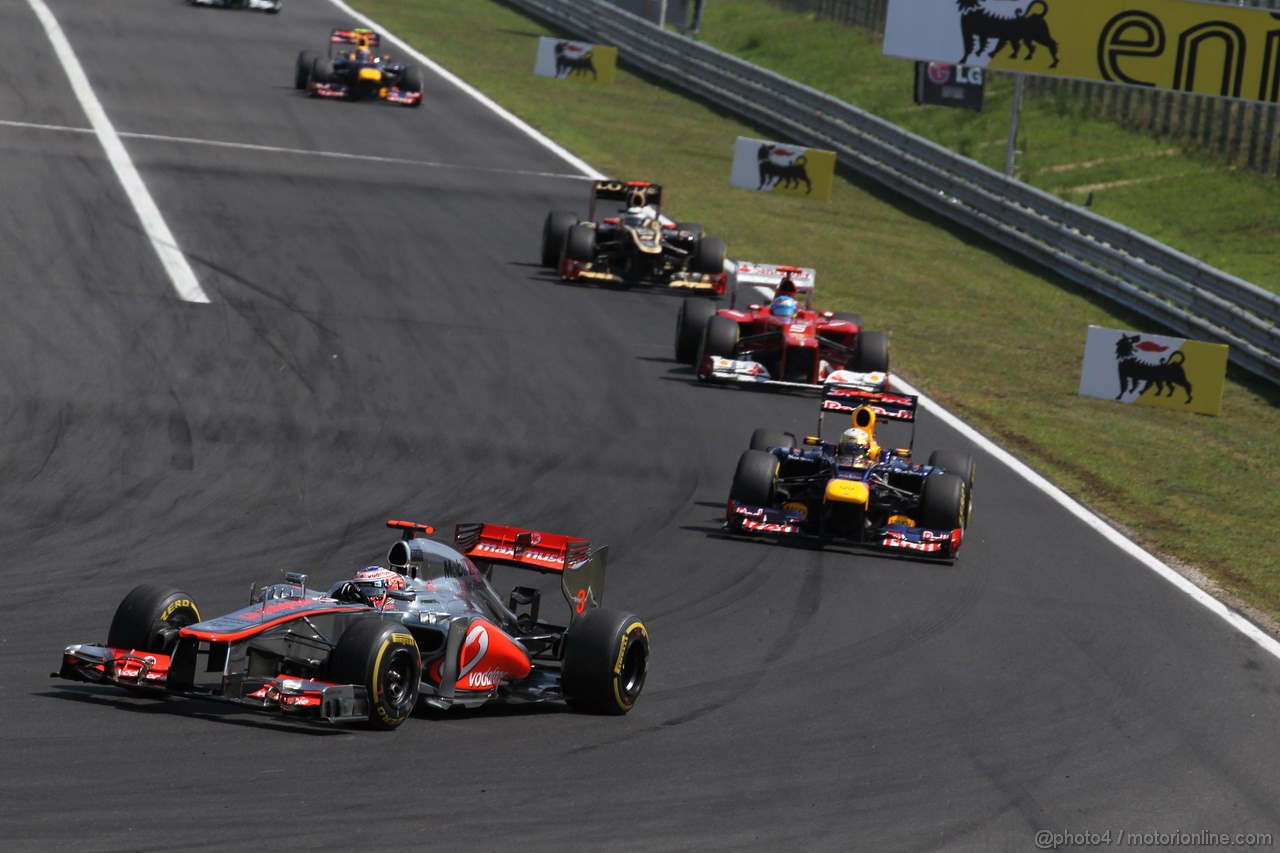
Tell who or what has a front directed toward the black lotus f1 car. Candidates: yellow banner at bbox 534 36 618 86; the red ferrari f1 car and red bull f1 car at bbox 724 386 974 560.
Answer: the yellow banner

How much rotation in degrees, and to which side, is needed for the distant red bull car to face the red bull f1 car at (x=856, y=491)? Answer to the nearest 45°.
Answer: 0° — it already faces it

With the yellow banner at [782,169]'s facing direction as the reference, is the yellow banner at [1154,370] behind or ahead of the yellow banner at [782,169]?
ahead

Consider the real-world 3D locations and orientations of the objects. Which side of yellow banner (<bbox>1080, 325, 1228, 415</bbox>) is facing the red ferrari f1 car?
right

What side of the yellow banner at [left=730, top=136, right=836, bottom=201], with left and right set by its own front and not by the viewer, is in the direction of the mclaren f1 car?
front

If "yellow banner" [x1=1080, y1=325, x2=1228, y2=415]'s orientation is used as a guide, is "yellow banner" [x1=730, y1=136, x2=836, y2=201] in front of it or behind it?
behind

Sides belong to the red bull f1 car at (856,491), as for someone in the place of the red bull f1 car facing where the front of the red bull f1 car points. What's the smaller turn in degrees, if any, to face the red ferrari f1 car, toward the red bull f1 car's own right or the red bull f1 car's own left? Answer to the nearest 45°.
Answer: approximately 180°

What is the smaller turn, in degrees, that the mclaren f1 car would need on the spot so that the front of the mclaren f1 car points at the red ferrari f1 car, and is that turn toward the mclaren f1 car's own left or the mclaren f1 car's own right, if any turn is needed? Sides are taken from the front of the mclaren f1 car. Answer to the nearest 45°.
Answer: approximately 135° to the mclaren f1 car's own right

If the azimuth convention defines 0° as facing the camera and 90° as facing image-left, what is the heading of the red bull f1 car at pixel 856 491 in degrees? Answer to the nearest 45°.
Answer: approximately 0°

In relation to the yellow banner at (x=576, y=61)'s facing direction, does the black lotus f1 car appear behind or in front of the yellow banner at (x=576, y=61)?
in front

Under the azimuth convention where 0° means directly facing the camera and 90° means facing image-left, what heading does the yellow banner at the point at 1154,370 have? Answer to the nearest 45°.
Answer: approximately 0°

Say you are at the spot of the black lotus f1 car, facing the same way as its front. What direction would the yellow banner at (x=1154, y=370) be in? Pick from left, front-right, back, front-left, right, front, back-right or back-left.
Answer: front-left

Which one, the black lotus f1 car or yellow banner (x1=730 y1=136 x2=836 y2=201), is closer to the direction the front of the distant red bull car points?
the black lotus f1 car
